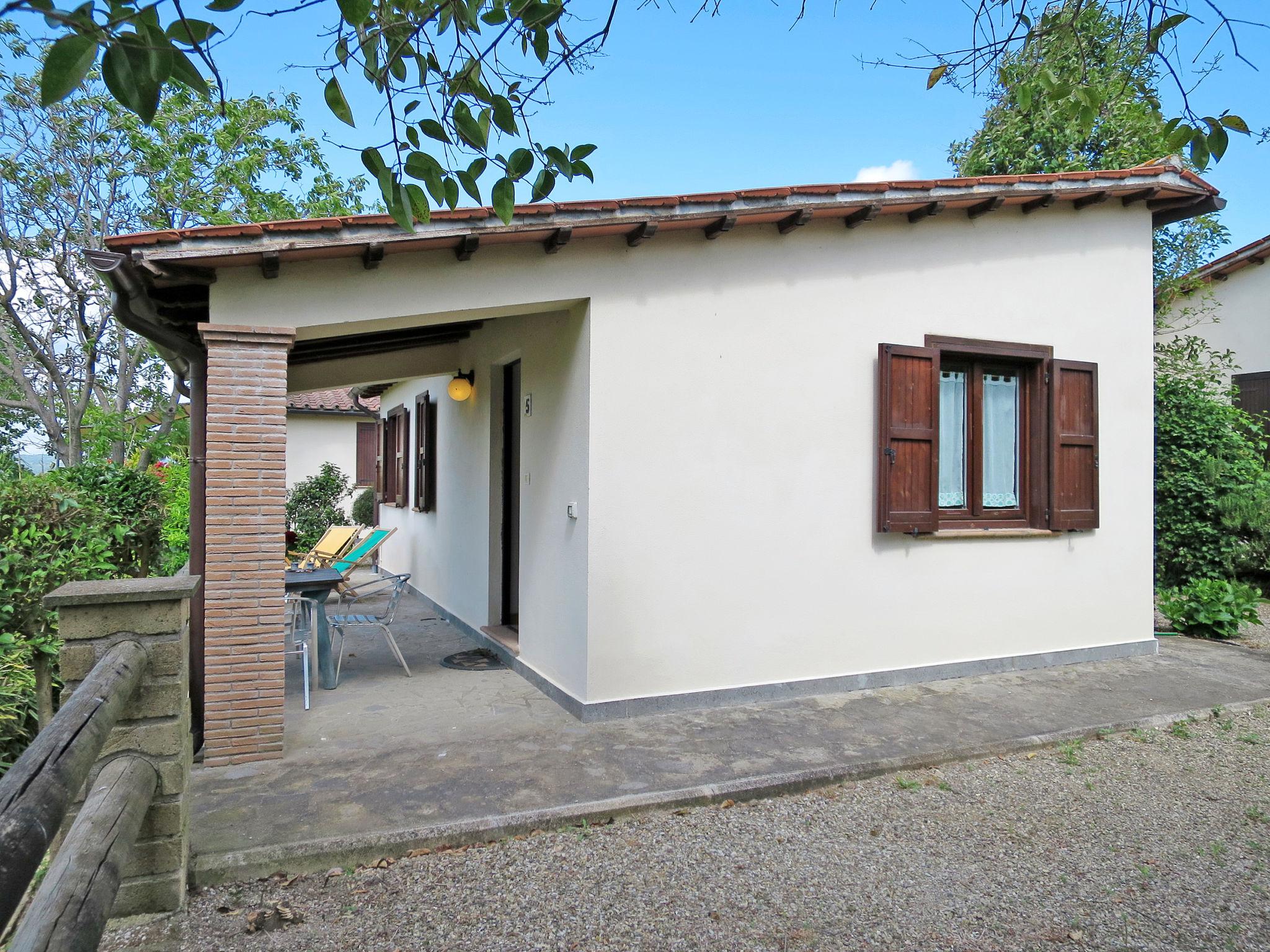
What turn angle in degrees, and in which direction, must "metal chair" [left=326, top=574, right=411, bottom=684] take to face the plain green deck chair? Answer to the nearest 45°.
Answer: approximately 90° to its right

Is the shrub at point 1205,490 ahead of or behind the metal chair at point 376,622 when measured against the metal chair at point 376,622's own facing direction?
behind

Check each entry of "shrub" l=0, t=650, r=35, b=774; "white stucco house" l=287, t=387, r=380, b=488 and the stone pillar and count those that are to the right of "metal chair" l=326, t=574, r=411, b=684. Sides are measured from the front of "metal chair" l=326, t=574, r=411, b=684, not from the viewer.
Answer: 1

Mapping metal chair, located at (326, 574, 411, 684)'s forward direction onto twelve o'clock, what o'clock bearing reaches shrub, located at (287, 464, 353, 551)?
The shrub is roughly at 3 o'clock from the metal chair.

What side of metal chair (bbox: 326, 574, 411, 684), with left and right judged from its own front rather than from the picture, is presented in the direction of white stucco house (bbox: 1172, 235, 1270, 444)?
back

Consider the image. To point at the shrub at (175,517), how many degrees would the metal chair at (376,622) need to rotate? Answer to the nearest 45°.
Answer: approximately 45° to its right

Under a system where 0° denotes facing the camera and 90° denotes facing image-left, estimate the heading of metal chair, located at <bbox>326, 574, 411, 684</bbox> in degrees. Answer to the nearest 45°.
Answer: approximately 90°

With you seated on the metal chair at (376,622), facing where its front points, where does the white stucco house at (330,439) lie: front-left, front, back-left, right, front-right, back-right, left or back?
right

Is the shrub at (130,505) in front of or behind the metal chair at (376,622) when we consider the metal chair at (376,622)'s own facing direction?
in front

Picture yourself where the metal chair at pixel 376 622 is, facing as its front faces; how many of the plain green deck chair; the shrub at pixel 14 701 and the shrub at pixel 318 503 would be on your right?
2
